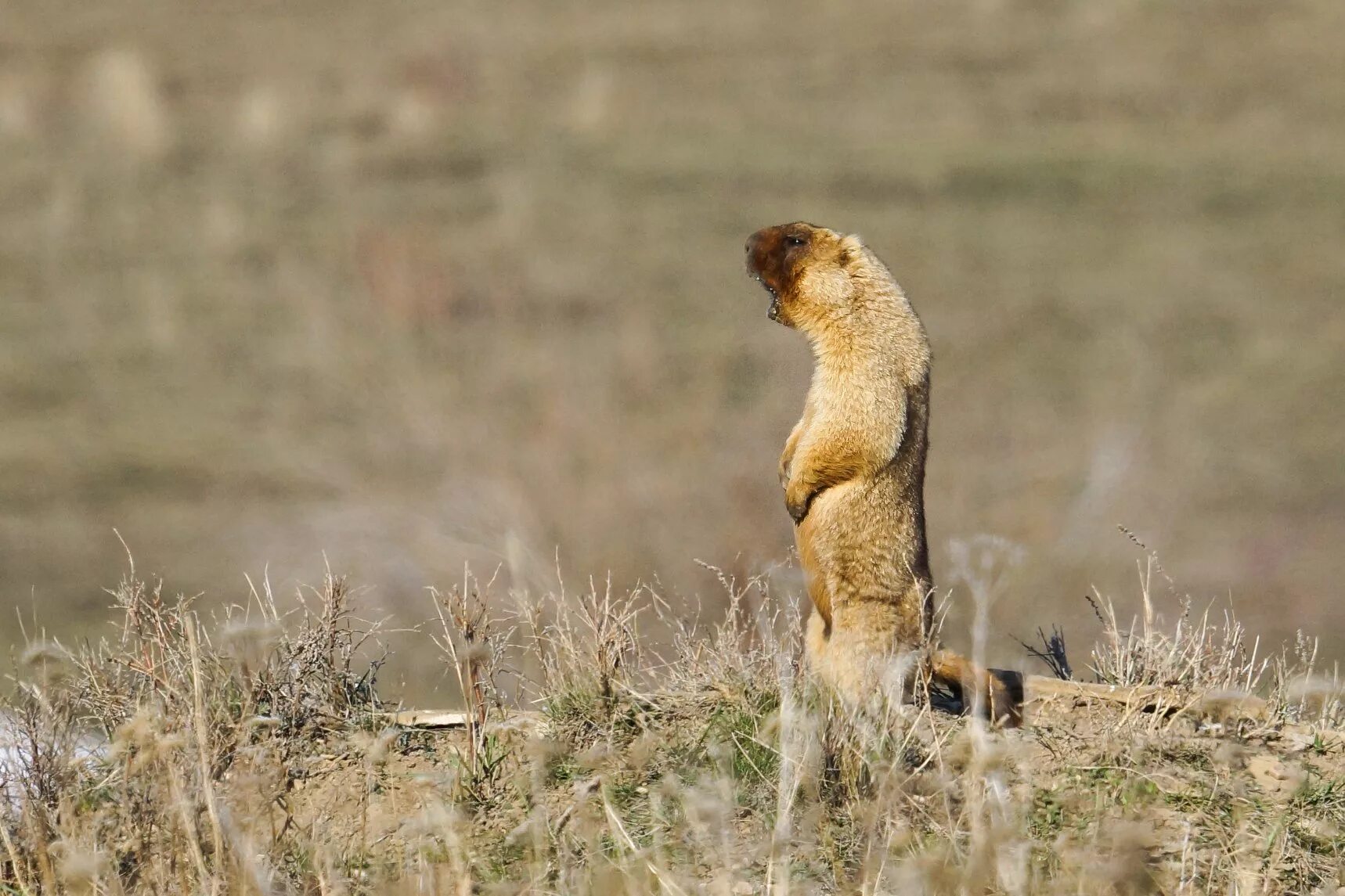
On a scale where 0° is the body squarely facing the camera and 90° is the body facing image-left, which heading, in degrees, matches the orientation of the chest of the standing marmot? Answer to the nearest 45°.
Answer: approximately 90°
